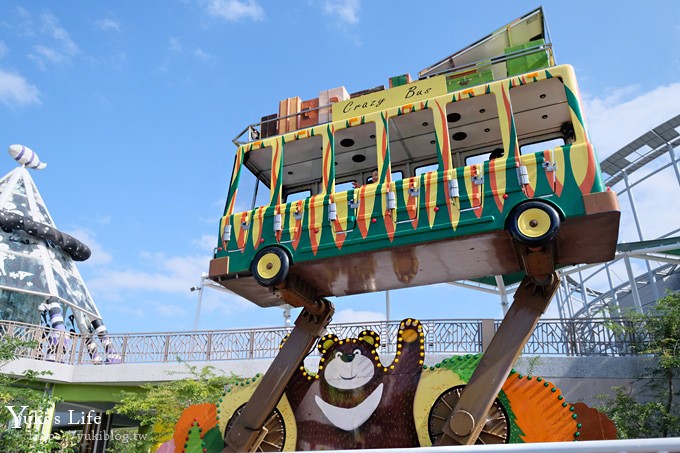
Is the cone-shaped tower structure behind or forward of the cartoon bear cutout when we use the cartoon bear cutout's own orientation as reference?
behind

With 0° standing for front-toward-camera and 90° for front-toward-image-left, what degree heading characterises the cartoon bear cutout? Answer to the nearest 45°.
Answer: approximately 0°

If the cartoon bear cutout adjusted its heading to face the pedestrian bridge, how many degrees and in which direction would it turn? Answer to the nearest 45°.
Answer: approximately 180°
